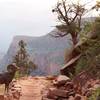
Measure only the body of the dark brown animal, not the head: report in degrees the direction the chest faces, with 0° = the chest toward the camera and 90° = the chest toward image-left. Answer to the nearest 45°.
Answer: approximately 270°

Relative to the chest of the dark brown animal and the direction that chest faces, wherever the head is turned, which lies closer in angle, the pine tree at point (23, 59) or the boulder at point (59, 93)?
the boulder

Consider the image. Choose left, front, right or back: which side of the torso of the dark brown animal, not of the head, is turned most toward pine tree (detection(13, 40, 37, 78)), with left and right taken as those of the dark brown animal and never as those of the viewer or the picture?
left

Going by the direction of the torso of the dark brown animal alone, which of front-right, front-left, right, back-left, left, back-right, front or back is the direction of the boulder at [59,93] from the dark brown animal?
front-right
